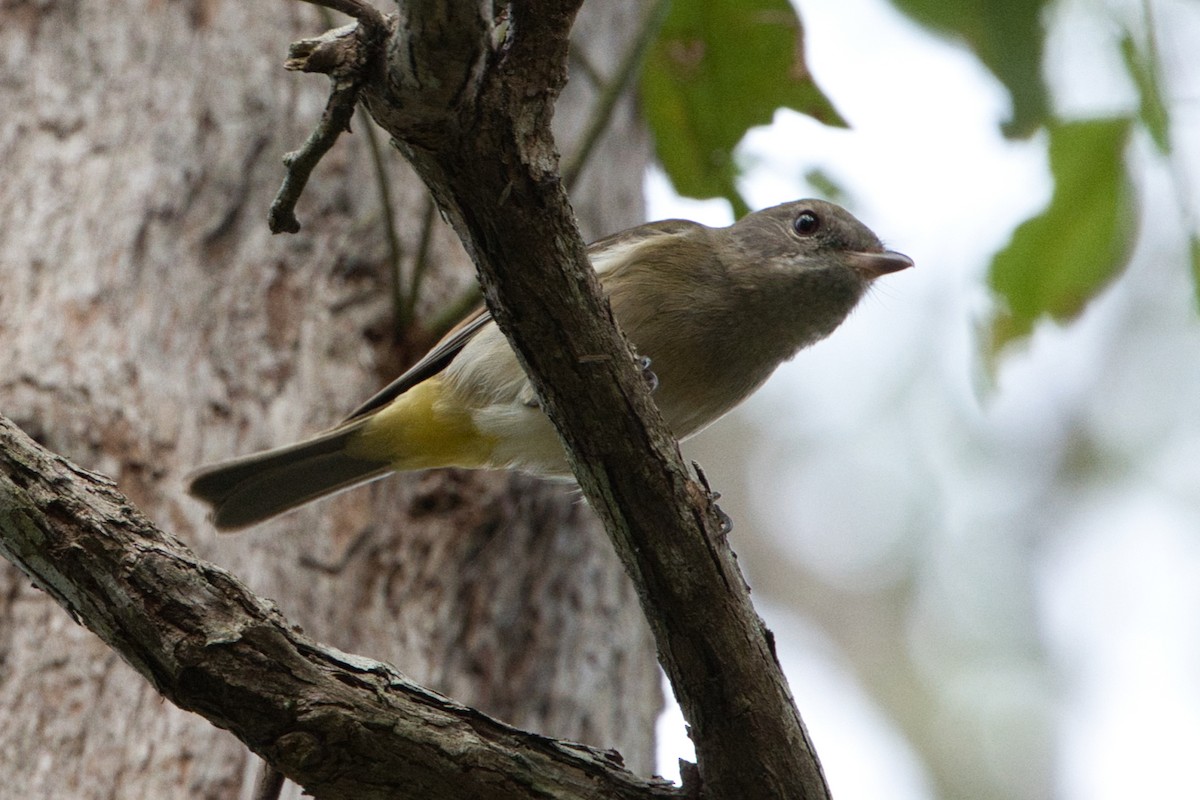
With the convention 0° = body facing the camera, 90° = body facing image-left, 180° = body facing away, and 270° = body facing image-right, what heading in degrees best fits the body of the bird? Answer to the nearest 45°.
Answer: approximately 270°

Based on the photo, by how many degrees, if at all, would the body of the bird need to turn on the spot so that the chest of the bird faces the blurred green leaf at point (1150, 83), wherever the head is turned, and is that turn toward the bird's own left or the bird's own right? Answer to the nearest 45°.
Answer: approximately 45° to the bird's own left

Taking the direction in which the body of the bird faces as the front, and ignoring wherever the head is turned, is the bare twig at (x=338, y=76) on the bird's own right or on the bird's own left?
on the bird's own right

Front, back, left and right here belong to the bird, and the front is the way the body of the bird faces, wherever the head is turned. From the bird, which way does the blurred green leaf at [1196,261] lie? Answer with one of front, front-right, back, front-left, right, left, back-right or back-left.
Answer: front-left
